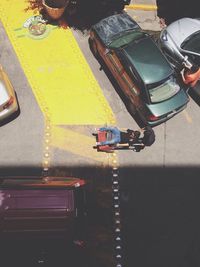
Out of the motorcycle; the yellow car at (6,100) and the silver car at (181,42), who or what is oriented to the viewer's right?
the motorcycle

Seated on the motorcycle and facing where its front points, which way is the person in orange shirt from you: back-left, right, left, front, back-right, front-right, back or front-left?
front

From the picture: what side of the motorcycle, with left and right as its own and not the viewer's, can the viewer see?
right

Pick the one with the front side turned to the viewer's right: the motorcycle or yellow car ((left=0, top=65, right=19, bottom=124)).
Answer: the motorcycle
